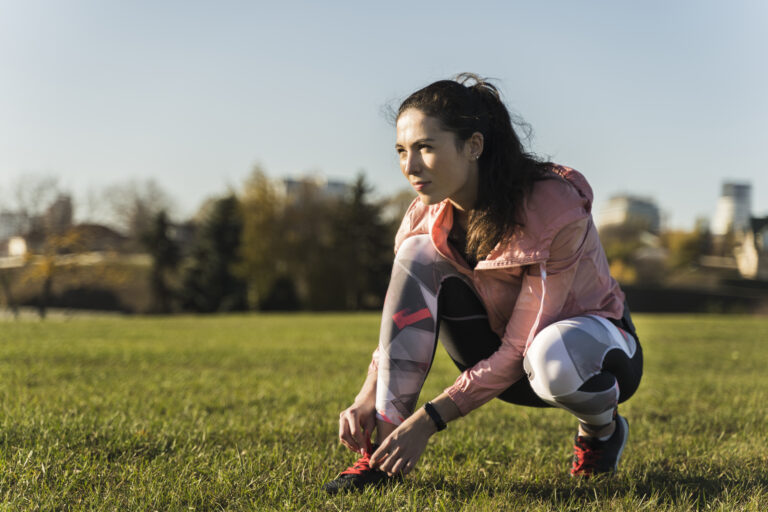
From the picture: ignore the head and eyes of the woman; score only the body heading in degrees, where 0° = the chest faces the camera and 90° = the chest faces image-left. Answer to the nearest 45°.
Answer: approximately 45°

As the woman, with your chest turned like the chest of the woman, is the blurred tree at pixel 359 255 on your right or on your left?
on your right

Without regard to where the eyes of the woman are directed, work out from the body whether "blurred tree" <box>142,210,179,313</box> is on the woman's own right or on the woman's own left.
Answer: on the woman's own right

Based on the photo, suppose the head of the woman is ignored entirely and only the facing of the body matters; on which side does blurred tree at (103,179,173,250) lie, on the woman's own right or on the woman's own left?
on the woman's own right
